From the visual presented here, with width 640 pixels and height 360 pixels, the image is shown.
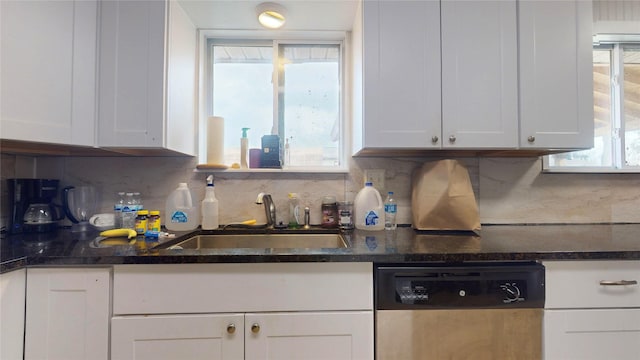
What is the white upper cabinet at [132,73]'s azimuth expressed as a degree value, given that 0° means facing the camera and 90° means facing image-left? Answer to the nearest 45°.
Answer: approximately 0°

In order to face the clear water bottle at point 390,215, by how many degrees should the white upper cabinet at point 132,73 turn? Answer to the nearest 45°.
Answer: approximately 90° to its left

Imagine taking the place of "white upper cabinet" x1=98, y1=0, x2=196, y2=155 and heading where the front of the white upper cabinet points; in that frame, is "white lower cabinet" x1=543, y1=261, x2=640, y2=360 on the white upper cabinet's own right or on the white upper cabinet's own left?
on the white upper cabinet's own left

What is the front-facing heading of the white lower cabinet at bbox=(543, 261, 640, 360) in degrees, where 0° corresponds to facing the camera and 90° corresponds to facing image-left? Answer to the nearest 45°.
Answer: approximately 0°

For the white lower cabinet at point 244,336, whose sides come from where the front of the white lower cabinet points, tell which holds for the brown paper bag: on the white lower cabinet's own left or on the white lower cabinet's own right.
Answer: on the white lower cabinet's own left

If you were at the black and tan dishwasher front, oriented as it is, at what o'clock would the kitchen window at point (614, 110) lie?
The kitchen window is roughly at 7 o'clock from the black and tan dishwasher front.
